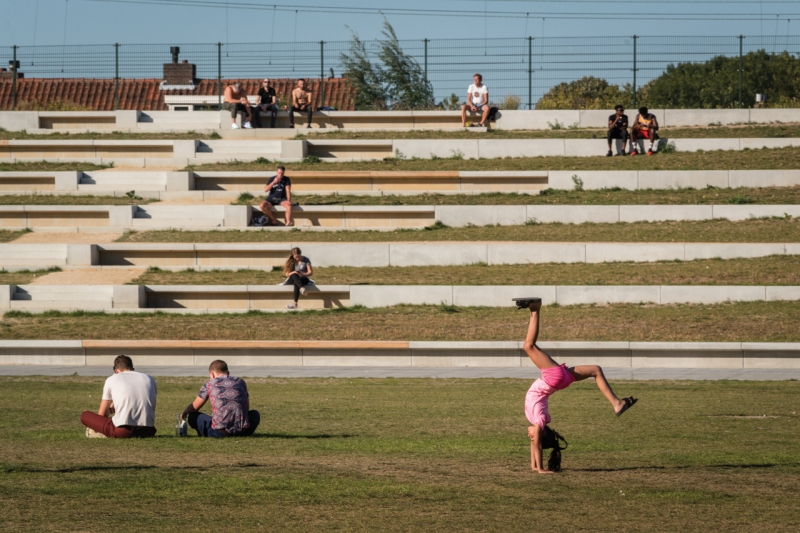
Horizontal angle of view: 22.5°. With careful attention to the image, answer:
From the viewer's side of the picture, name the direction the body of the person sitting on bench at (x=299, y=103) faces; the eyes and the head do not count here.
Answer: toward the camera

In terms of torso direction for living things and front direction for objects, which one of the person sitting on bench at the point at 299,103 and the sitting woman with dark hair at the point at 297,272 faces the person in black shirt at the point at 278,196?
the person sitting on bench

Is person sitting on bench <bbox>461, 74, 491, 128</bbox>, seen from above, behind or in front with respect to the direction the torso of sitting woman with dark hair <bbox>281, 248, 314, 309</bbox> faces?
behind

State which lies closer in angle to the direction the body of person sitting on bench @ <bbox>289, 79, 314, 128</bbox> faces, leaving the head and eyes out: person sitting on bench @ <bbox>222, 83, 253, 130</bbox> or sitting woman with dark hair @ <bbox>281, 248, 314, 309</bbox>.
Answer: the sitting woman with dark hair

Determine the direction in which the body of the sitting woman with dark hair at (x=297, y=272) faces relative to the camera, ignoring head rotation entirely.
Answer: toward the camera

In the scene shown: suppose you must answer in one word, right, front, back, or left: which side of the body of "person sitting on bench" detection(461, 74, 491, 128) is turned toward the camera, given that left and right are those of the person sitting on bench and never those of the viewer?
front

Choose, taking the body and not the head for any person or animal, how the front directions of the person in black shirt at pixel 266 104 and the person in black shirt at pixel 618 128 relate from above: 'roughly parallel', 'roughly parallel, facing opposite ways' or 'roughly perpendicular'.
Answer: roughly parallel

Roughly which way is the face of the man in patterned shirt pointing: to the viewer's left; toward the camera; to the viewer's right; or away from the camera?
away from the camera

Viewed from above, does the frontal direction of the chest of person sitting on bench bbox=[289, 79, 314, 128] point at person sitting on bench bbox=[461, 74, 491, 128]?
no

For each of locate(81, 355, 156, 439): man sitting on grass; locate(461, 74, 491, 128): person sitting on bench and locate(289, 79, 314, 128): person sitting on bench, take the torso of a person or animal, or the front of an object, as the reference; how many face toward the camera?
2

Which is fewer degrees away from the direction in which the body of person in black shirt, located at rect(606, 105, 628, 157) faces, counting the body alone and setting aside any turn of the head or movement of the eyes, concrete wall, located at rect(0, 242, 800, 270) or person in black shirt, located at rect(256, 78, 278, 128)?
the concrete wall

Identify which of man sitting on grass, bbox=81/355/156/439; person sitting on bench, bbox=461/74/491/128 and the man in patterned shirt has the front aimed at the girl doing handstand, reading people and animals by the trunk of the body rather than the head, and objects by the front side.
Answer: the person sitting on bench

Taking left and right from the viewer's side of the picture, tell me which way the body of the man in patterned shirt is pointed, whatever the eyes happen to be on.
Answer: facing away from the viewer and to the left of the viewer

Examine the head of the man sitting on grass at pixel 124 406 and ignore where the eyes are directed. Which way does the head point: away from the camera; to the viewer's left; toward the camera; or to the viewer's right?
away from the camera

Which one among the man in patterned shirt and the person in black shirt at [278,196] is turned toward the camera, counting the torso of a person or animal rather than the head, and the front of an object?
the person in black shirt
